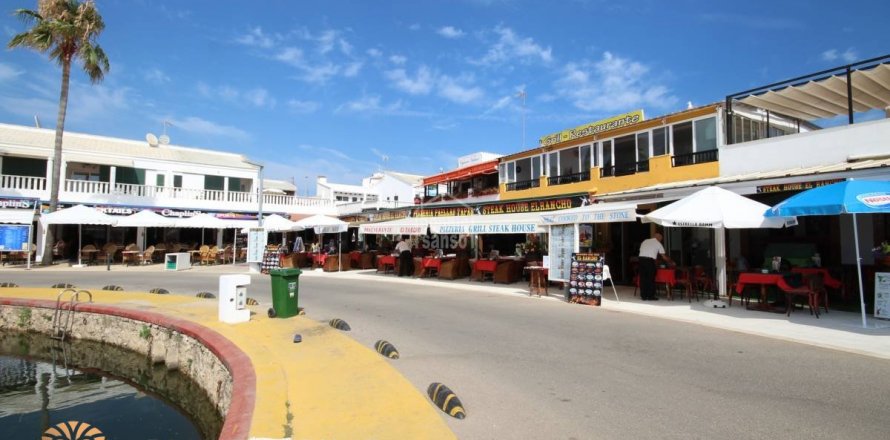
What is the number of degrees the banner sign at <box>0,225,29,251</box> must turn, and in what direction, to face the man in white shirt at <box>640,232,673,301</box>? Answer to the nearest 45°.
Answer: approximately 45° to its left

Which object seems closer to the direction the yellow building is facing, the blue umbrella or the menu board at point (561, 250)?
the menu board

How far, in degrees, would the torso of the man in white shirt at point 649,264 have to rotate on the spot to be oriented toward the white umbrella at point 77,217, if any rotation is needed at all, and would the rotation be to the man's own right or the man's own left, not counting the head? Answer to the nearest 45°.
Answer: approximately 180°

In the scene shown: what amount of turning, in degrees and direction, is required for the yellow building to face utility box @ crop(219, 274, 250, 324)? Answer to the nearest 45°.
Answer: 0° — it already faces it

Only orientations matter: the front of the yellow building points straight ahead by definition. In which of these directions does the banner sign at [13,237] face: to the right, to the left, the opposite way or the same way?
to the left

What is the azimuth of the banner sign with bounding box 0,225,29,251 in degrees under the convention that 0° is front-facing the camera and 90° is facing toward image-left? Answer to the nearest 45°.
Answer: approximately 0°

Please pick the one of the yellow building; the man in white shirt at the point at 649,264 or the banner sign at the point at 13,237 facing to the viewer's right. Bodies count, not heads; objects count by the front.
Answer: the man in white shirt

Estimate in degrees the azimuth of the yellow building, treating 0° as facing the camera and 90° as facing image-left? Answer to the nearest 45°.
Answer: approximately 45°

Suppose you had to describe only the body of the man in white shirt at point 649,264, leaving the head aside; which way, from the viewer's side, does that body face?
to the viewer's right
